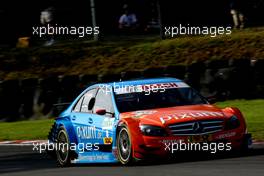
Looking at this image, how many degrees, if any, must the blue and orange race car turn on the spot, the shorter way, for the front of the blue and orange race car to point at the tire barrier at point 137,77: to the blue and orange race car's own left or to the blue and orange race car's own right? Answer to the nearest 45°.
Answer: approximately 135° to the blue and orange race car's own left

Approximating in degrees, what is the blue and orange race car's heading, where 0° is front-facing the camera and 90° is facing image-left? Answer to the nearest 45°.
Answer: approximately 315°
